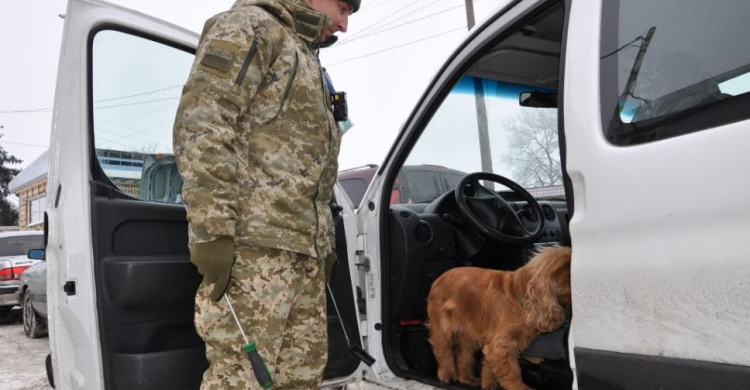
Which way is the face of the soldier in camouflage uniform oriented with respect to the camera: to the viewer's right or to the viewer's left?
to the viewer's right

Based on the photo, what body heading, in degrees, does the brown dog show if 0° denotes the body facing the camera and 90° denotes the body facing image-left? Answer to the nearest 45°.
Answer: approximately 270°
